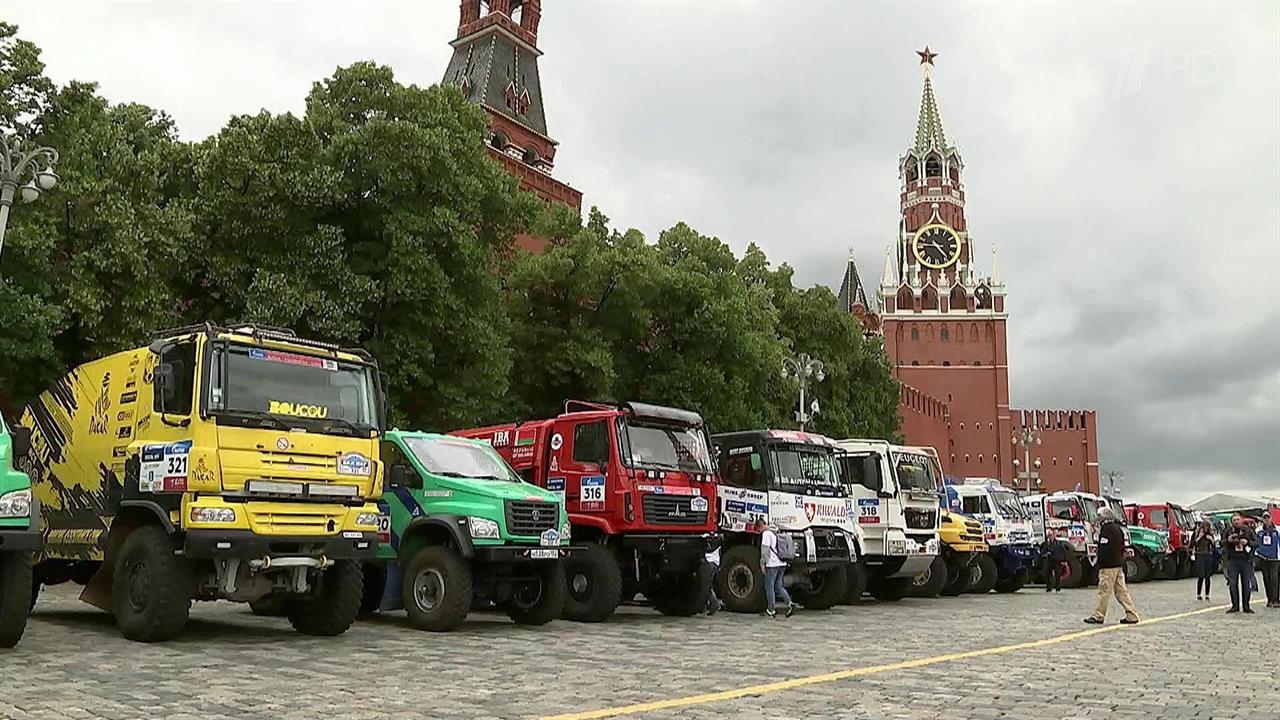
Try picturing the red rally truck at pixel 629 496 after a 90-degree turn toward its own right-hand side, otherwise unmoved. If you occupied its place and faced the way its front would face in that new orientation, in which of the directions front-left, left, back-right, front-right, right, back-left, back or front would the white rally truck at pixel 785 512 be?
back

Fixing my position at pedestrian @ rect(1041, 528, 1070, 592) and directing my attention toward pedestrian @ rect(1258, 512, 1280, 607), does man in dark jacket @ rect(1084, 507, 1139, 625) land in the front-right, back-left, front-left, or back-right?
front-right

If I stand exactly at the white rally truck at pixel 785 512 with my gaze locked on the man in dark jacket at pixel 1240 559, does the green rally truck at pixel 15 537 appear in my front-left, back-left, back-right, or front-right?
back-right

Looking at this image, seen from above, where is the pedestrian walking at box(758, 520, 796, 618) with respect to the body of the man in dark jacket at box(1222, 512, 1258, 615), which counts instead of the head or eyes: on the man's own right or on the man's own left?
on the man's own right

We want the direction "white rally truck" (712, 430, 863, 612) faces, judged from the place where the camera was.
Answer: facing the viewer and to the right of the viewer

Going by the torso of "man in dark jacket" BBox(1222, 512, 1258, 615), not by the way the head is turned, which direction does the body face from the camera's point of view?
toward the camera

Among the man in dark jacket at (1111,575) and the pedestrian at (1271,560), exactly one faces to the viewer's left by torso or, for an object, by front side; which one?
the man in dark jacket

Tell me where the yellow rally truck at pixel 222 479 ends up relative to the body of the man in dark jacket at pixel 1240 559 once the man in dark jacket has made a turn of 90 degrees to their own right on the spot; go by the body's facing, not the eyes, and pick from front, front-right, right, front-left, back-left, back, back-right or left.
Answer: front-left

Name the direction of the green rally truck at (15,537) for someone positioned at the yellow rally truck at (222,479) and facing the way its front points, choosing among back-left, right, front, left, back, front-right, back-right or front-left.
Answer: right

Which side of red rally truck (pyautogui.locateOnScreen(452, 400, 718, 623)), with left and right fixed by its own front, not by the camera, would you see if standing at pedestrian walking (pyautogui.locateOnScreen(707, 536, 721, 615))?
left

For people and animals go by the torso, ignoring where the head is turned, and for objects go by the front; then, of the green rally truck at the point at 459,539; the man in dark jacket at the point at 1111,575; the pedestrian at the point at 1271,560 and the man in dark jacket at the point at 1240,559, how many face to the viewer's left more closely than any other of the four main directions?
1

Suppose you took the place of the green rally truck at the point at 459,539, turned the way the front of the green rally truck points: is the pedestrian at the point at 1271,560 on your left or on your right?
on your left

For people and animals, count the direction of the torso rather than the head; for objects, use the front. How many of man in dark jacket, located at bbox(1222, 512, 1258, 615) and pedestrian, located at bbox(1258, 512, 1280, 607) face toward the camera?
2
